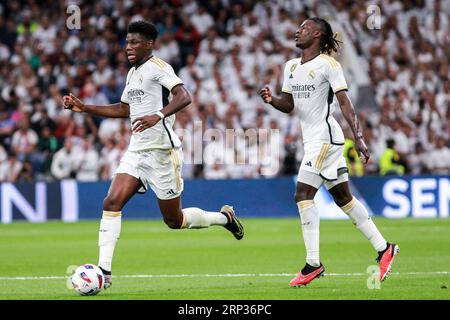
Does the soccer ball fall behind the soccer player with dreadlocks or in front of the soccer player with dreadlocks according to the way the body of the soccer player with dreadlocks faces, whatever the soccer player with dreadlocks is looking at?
in front

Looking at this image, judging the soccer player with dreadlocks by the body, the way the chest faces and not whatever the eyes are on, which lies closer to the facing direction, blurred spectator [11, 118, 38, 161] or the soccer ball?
the soccer ball

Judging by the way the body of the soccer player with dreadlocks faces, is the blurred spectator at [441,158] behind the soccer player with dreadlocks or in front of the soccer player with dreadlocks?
behind

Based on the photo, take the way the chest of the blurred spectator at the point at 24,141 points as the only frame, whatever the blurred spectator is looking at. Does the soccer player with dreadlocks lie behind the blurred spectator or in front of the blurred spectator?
in front

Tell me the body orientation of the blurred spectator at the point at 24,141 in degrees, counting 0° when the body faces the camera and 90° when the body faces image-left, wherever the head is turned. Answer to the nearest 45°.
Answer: approximately 0°

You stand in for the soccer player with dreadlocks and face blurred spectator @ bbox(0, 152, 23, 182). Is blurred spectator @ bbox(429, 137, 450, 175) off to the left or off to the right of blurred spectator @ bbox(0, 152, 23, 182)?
right

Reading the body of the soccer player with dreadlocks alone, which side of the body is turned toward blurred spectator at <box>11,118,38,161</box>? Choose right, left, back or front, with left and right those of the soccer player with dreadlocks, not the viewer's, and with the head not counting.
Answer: right

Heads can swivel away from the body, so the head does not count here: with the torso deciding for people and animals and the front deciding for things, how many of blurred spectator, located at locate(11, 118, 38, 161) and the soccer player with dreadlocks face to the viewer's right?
0

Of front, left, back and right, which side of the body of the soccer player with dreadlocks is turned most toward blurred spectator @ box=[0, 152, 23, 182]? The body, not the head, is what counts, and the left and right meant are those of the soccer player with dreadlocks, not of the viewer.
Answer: right

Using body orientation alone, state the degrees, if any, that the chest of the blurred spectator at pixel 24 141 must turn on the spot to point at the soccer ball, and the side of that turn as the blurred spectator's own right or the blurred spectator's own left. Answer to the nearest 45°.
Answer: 0° — they already face it
